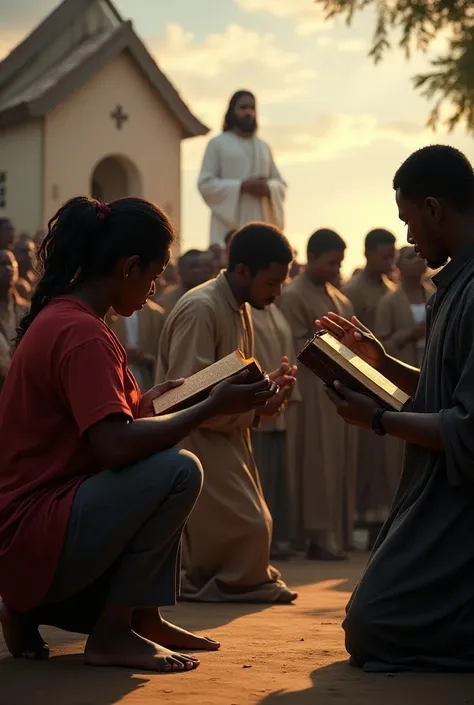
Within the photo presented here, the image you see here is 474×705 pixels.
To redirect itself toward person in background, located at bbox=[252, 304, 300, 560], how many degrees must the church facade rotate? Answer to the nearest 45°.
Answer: approximately 45° to its right

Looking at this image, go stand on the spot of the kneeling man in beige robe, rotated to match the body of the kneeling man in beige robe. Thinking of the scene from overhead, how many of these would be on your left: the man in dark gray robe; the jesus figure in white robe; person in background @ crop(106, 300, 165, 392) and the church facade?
3

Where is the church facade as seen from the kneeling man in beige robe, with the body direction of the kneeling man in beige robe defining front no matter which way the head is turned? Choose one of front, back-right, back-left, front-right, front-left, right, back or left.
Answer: left

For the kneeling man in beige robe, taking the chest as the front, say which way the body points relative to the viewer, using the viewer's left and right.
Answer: facing to the right of the viewer

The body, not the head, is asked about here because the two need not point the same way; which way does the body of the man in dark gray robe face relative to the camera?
to the viewer's left

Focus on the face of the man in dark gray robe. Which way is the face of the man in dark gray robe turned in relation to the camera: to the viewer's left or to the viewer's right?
to the viewer's left

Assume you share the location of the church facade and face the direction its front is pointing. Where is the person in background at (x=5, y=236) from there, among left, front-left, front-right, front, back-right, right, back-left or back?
front-right

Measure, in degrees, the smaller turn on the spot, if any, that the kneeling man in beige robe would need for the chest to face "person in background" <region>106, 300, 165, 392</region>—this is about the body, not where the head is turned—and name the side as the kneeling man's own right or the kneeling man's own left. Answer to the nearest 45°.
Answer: approximately 90° to the kneeling man's own left

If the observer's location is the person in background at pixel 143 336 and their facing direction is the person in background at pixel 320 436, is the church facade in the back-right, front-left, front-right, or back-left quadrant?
back-left

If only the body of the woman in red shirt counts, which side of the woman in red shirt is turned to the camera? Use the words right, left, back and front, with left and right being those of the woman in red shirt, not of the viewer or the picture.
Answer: right

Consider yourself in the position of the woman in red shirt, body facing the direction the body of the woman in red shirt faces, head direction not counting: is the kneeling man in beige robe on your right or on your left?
on your left

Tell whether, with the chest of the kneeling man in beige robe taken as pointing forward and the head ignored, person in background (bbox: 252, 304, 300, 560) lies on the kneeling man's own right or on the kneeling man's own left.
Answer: on the kneeling man's own left

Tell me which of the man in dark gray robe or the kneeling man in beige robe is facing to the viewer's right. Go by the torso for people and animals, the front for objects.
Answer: the kneeling man in beige robe
